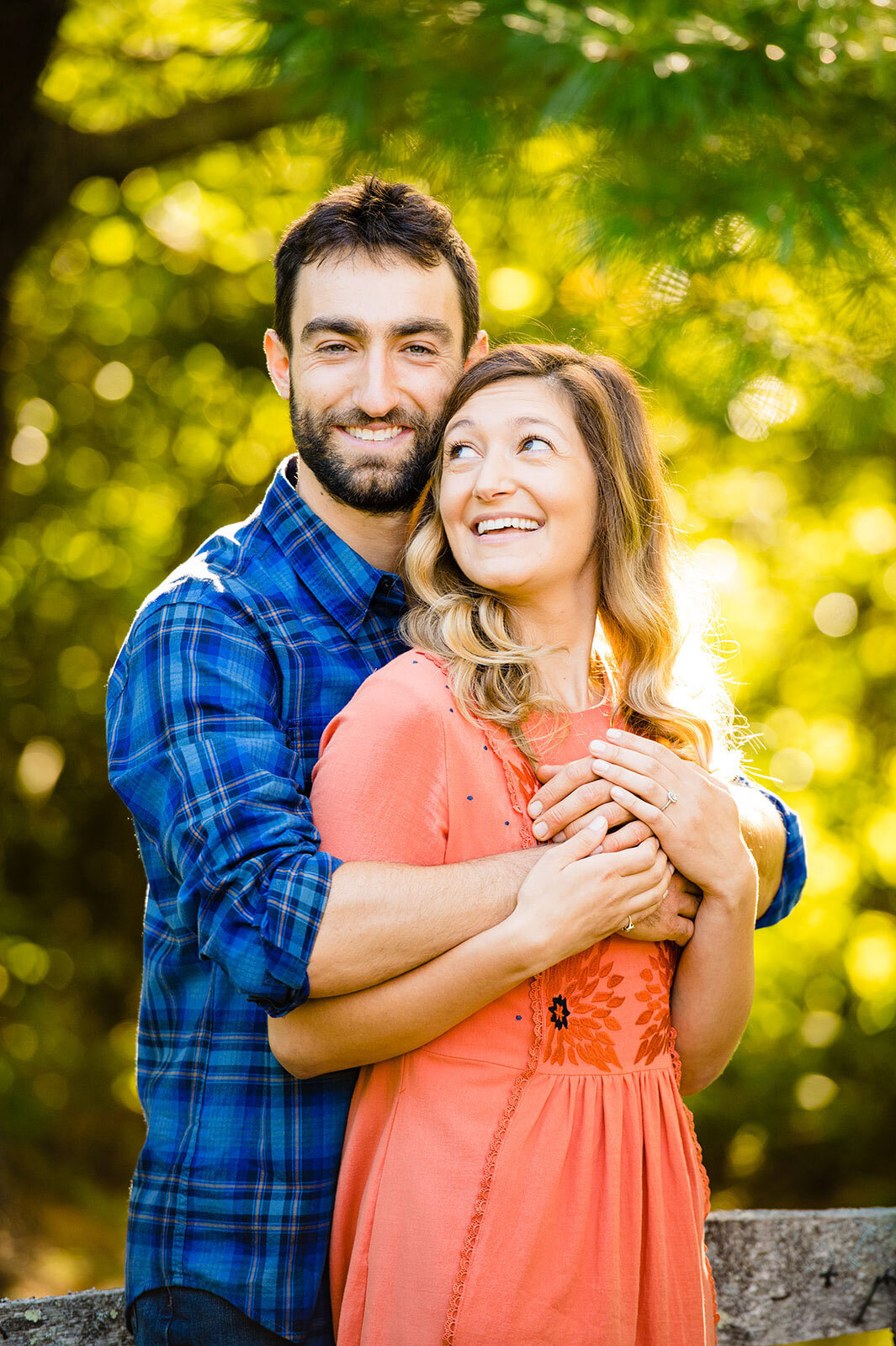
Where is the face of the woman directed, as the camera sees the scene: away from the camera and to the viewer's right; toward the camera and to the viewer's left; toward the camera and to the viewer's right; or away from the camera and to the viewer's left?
toward the camera and to the viewer's left

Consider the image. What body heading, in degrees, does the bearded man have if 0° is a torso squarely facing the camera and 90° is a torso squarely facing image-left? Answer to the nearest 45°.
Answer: approximately 315°

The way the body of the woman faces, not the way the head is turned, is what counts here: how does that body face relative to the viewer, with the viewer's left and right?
facing the viewer and to the right of the viewer
